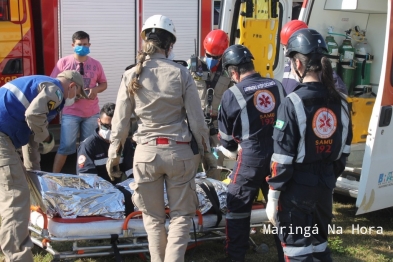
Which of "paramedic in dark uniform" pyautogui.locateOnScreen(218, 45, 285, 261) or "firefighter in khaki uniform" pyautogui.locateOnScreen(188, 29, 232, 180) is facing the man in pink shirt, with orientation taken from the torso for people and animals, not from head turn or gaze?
the paramedic in dark uniform

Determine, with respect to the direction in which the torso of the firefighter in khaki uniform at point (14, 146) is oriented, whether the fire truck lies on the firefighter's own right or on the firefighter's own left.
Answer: on the firefighter's own left

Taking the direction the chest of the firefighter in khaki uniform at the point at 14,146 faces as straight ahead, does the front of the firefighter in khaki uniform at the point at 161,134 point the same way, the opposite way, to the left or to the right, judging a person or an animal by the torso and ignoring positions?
to the left

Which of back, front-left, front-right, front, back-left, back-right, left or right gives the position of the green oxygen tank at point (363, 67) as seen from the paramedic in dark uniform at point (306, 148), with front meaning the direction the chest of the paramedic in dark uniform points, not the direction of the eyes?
front-right

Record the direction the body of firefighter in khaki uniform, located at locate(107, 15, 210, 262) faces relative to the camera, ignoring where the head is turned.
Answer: away from the camera

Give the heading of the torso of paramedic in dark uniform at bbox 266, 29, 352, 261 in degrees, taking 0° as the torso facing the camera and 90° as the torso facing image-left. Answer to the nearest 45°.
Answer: approximately 135°

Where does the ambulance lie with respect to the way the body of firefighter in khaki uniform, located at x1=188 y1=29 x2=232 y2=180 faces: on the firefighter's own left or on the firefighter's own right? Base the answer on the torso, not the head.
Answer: on the firefighter's own left

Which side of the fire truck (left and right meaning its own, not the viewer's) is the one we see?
left

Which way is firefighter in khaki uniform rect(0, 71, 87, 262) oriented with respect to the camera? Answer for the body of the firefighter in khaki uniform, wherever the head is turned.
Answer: to the viewer's right

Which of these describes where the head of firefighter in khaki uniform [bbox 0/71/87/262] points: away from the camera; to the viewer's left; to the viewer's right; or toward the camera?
to the viewer's right

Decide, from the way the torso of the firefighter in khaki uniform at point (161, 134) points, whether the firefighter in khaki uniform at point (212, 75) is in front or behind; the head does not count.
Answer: in front
